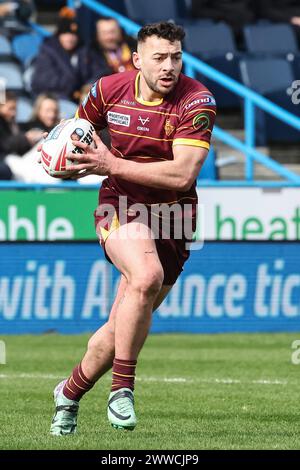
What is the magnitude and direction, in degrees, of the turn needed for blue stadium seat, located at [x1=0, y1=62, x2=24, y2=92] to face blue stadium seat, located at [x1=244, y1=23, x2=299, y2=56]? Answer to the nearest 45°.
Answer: approximately 90° to its left

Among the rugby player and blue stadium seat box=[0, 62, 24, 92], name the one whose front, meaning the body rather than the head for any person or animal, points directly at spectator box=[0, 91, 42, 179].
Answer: the blue stadium seat

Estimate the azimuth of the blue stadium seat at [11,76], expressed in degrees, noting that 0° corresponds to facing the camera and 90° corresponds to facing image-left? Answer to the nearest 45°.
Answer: approximately 0°

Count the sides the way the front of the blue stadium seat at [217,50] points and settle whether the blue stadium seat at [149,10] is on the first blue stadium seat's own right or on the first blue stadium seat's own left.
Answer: on the first blue stadium seat's own right

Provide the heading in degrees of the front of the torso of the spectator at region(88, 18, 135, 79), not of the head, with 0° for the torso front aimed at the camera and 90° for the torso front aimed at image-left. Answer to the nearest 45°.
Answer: approximately 0°

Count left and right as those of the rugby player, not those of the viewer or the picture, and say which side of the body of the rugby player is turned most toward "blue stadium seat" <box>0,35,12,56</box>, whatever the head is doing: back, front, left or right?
back

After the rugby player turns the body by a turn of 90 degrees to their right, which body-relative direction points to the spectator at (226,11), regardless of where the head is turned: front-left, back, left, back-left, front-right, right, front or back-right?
right

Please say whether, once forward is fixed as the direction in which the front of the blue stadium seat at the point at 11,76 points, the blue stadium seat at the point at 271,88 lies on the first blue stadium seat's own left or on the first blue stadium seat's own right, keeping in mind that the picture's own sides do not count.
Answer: on the first blue stadium seat's own left

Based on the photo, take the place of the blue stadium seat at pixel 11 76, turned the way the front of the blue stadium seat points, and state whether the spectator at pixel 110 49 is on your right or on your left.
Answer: on your left

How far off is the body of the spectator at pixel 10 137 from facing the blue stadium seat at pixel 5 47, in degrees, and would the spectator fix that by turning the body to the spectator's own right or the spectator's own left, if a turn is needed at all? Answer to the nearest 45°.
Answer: approximately 135° to the spectator's own left

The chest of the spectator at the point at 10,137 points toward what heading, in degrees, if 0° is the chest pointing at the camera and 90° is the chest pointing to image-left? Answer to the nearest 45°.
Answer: approximately 315°

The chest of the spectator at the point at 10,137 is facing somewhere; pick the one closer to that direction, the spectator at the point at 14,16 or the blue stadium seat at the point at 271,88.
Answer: the blue stadium seat
